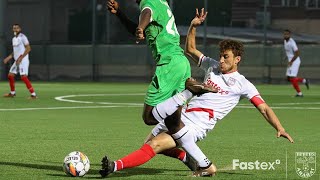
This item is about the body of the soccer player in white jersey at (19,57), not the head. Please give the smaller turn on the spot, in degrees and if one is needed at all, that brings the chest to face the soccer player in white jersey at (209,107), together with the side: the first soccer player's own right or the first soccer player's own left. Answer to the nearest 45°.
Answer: approximately 45° to the first soccer player's own left

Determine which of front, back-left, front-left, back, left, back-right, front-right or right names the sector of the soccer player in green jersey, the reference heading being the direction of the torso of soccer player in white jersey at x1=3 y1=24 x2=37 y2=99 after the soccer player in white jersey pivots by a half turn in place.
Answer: back-right

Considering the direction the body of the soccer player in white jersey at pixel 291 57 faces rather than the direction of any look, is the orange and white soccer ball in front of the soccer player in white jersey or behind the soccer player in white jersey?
in front

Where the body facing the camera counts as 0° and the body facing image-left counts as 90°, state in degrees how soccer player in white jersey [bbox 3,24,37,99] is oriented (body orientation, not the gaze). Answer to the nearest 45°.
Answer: approximately 45°

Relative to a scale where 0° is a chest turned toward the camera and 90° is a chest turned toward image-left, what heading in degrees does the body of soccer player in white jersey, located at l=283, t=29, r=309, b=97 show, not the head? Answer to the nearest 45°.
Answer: approximately 45°

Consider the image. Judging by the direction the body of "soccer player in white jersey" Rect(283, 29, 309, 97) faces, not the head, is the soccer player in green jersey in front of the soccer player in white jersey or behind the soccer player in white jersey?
in front
